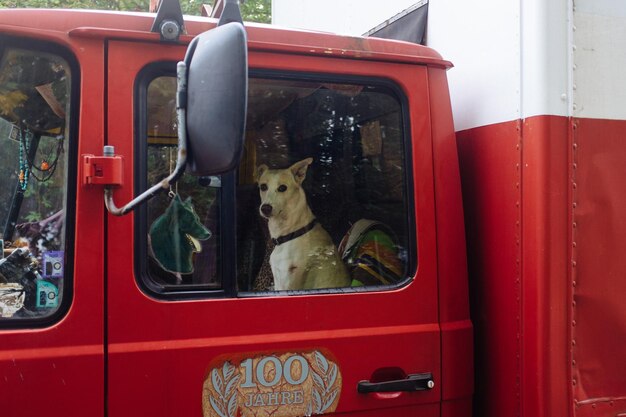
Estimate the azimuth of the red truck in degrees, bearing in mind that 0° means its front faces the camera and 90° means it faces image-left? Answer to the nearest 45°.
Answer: approximately 45°
